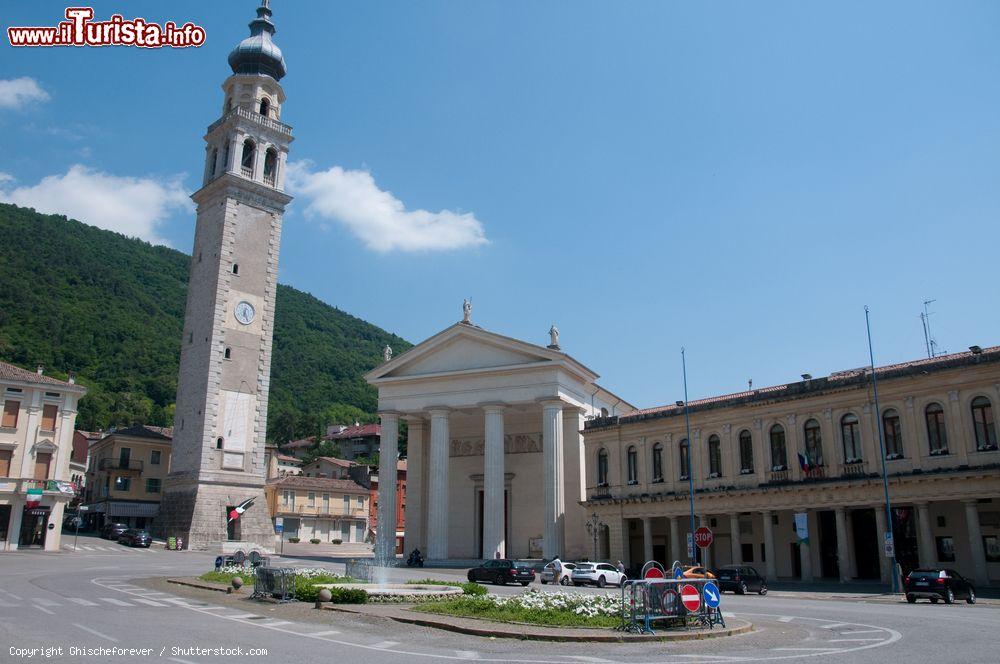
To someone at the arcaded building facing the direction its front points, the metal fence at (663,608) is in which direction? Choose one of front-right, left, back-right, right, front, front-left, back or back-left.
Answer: front-left

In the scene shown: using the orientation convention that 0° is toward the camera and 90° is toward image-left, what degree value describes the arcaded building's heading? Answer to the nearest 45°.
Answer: approximately 45°

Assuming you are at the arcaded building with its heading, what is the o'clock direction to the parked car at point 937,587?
The parked car is roughly at 10 o'clock from the arcaded building.

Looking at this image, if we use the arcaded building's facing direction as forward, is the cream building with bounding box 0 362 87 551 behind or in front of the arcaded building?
in front

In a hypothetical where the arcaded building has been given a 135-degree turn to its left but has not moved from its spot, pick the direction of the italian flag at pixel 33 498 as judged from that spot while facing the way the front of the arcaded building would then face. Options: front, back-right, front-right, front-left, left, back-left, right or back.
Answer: back

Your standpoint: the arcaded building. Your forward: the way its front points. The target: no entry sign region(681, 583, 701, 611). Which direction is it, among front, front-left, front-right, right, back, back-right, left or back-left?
front-left

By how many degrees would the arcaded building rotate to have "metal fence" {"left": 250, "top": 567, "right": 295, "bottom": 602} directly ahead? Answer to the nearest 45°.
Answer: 0° — it already faces it

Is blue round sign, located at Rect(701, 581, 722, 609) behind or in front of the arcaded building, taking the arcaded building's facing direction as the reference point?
in front

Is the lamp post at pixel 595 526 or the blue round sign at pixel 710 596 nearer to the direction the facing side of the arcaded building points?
the blue round sign

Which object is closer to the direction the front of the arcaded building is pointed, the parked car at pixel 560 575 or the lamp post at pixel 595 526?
the parked car

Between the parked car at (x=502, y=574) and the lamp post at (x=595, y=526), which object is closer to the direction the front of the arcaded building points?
the parked car
